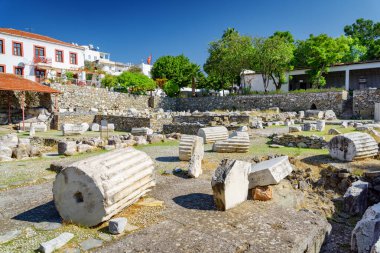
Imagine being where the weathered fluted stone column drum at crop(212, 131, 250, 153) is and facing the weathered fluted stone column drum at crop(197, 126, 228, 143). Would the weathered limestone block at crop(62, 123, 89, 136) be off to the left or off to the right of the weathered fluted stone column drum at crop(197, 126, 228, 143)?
left

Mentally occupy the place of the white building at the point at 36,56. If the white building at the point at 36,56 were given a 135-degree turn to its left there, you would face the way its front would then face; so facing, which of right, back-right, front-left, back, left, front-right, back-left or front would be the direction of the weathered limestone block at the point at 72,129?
back

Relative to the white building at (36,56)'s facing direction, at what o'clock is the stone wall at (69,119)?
The stone wall is roughly at 1 o'clock from the white building.

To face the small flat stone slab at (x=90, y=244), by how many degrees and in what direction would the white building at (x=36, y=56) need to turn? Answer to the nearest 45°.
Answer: approximately 45° to its right

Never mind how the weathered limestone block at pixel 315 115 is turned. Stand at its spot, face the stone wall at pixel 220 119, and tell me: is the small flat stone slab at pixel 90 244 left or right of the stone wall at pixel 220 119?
left

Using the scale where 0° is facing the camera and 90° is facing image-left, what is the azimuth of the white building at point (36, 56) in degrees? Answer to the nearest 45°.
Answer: approximately 315°

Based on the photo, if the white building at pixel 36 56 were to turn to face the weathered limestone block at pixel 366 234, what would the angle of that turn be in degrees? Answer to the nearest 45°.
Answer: approximately 45° to its right

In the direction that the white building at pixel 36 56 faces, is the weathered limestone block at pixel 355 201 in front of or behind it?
in front

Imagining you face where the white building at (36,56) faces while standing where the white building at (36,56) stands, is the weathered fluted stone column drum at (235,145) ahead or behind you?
ahead

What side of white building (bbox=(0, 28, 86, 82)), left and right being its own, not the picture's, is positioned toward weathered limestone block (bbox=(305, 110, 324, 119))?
front

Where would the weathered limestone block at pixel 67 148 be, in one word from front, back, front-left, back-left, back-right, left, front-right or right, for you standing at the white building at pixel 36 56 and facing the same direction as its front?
front-right
